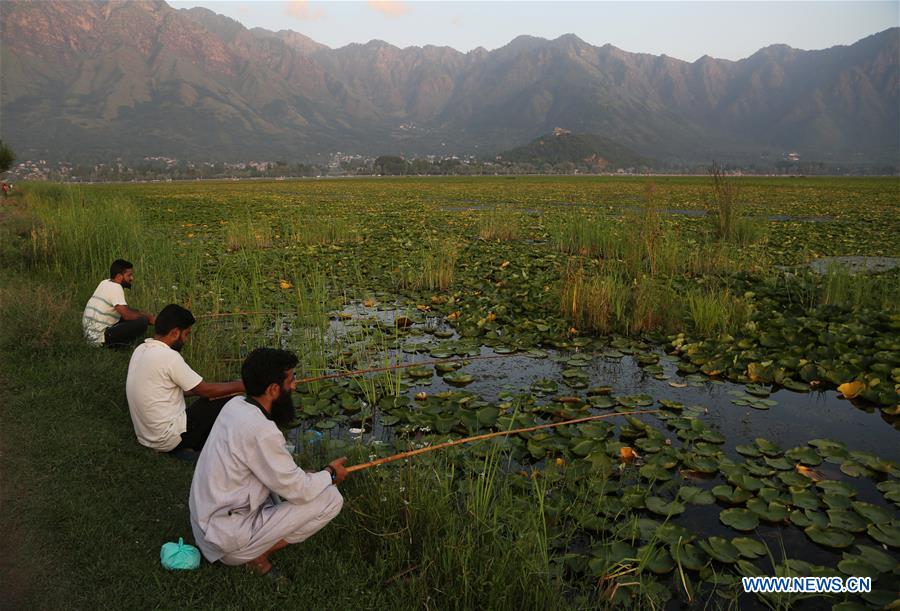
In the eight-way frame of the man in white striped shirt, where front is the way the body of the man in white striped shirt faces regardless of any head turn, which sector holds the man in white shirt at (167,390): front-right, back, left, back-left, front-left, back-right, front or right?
right

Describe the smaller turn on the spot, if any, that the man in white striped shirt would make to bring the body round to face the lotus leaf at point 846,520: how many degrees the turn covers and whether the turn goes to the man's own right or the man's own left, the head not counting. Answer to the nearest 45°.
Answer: approximately 45° to the man's own right

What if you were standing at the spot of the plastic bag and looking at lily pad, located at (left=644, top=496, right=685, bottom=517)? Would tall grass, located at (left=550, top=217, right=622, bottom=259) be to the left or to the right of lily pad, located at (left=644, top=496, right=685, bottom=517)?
left

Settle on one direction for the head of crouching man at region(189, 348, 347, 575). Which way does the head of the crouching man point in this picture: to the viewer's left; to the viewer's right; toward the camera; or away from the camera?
to the viewer's right

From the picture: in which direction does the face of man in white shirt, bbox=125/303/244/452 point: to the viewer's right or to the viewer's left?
to the viewer's right

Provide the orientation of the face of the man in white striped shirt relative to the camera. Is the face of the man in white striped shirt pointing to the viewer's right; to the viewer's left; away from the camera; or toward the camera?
to the viewer's right

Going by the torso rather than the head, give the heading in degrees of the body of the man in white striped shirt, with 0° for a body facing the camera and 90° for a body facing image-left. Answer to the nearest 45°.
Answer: approximately 270°

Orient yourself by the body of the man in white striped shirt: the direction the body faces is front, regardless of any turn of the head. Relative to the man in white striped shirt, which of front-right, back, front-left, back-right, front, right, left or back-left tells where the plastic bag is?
right

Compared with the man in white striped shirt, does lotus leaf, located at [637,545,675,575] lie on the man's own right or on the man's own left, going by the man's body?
on the man's own right

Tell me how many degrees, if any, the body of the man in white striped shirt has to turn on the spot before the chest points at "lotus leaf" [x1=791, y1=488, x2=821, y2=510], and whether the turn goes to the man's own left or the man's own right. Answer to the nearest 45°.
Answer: approximately 45° to the man's own right

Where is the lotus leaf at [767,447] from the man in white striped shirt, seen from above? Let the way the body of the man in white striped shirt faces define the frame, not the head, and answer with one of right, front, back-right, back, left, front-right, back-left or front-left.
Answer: front-right

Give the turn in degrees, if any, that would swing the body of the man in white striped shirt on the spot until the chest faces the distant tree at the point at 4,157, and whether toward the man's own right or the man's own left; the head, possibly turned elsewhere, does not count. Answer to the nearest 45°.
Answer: approximately 90° to the man's own left

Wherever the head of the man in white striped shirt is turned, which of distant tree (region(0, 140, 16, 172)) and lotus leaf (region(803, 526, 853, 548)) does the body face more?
the lotus leaf

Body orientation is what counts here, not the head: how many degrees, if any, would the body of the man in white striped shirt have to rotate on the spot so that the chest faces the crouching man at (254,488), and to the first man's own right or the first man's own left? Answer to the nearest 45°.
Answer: approximately 90° to the first man's own right
